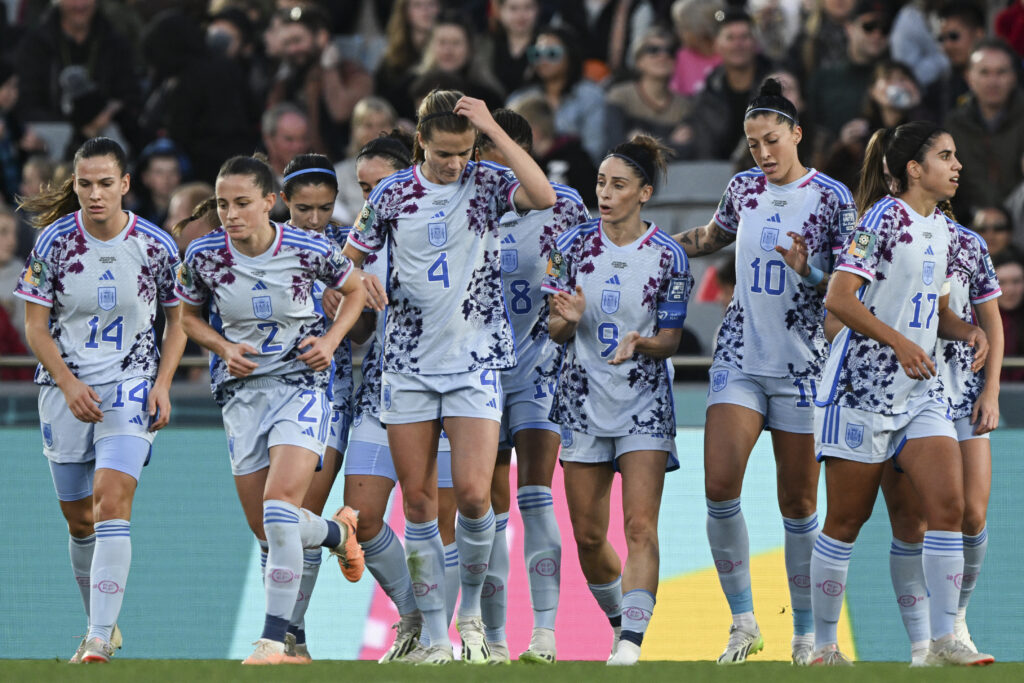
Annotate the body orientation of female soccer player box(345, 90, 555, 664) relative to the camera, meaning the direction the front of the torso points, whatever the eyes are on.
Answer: toward the camera

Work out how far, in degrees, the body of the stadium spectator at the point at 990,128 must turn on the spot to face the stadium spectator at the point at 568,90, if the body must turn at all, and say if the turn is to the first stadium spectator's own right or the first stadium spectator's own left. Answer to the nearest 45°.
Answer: approximately 90° to the first stadium spectator's own right

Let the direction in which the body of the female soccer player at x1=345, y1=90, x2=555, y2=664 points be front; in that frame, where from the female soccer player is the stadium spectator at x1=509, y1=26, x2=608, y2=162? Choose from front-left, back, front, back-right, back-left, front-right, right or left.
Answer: back

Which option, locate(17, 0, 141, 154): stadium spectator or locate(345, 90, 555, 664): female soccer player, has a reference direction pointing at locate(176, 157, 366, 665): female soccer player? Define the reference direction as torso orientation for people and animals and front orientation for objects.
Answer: the stadium spectator

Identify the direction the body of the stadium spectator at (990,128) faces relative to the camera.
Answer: toward the camera

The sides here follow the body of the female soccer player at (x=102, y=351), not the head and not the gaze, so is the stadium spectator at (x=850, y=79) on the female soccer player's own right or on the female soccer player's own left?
on the female soccer player's own left

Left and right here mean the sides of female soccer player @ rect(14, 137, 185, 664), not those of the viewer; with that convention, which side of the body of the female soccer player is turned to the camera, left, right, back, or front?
front

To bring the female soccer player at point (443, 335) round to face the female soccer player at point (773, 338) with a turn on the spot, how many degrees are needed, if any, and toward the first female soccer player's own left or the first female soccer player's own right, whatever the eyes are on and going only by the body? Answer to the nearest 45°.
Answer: approximately 90° to the first female soccer player's own left

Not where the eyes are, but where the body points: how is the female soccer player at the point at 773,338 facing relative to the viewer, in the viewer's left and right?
facing the viewer

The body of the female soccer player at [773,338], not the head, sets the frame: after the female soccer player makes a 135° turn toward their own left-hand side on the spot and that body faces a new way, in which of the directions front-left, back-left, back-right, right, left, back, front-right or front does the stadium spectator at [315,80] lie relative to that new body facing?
left

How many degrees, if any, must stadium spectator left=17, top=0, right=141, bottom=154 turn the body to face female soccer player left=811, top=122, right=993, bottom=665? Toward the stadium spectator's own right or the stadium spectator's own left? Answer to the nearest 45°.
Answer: approximately 45° to the stadium spectator's own left
